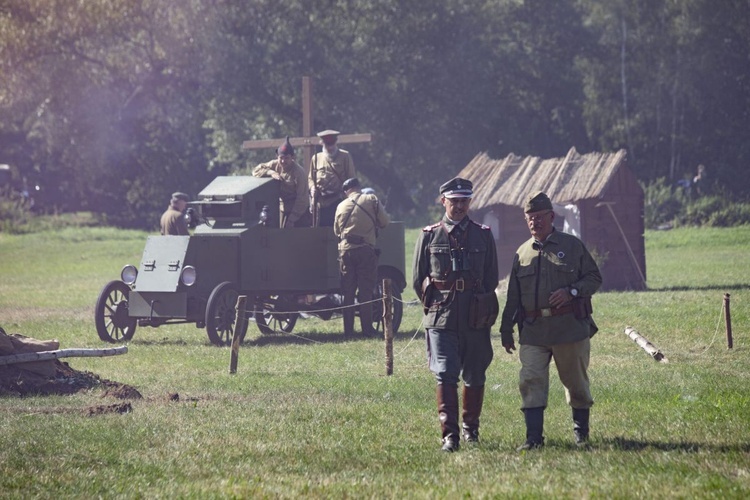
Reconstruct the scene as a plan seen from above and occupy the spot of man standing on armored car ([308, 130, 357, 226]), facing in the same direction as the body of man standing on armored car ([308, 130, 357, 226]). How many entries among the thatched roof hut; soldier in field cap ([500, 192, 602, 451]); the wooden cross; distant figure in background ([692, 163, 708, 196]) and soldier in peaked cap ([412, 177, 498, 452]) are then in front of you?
2

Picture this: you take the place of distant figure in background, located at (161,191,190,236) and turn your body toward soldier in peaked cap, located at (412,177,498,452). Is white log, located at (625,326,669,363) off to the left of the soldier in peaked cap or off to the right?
left

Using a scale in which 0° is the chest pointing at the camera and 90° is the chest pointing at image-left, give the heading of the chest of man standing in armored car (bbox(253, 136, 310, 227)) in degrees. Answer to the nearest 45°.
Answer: approximately 45°

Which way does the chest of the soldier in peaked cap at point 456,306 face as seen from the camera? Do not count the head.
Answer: toward the camera

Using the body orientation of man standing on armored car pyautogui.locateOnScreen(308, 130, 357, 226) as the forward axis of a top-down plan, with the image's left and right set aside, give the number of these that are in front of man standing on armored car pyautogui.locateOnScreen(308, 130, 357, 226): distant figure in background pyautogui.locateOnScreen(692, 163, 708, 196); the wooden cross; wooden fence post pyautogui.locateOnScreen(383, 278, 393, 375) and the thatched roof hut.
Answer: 1

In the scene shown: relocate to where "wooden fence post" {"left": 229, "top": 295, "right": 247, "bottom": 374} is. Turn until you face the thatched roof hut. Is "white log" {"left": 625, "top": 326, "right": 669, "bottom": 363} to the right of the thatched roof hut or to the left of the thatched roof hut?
right

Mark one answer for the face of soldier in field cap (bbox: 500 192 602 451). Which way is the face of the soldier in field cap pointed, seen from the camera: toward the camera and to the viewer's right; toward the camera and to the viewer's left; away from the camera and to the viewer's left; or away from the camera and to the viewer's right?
toward the camera and to the viewer's left

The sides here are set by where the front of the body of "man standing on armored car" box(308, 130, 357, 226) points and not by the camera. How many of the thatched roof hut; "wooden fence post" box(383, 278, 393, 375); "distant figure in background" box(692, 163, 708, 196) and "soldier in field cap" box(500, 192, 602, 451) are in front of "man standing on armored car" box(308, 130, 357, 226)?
2

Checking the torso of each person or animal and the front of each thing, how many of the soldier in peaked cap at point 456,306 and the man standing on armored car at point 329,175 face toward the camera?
2

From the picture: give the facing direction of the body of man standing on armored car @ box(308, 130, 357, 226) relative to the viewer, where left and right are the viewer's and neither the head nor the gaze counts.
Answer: facing the viewer

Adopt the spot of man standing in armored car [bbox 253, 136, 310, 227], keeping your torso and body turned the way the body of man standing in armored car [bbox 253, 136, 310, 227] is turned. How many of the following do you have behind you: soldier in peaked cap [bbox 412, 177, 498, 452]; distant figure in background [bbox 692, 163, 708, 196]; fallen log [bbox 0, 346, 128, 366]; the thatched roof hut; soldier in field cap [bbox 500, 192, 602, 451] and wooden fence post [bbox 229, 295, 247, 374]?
2

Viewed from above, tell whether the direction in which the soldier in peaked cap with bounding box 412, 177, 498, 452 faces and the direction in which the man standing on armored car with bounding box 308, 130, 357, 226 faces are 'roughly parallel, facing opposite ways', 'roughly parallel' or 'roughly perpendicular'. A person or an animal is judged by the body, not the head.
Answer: roughly parallel
